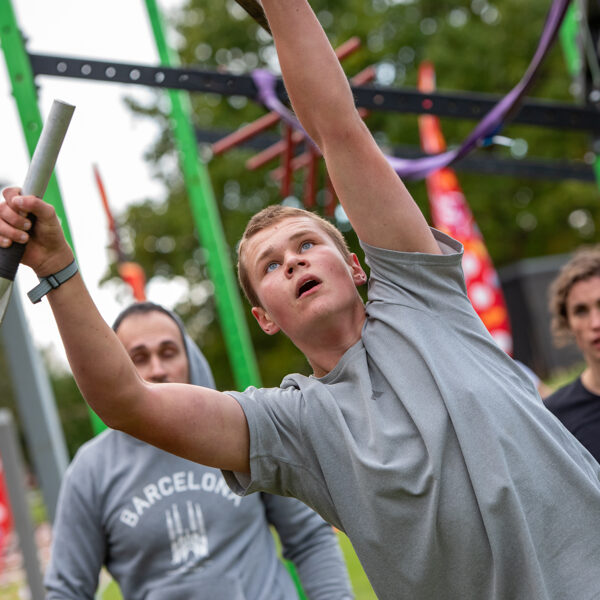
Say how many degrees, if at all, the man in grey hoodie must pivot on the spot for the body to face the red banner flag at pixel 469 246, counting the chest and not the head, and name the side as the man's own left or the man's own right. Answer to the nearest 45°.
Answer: approximately 135° to the man's own left

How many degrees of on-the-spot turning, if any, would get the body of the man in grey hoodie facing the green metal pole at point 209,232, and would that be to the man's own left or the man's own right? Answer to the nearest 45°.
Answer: approximately 180°

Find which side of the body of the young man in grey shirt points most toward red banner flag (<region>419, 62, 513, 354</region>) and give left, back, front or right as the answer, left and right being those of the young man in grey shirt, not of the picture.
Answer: back

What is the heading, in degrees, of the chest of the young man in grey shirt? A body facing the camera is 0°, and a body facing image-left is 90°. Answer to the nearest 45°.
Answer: approximately 0°

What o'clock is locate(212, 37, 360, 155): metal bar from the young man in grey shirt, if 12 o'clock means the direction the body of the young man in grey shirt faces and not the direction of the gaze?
The metal bar is roughly at 6 o'clock from the young man in grey shirt.

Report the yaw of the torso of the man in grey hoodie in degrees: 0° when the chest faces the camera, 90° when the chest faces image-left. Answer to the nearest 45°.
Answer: approximately 0°
